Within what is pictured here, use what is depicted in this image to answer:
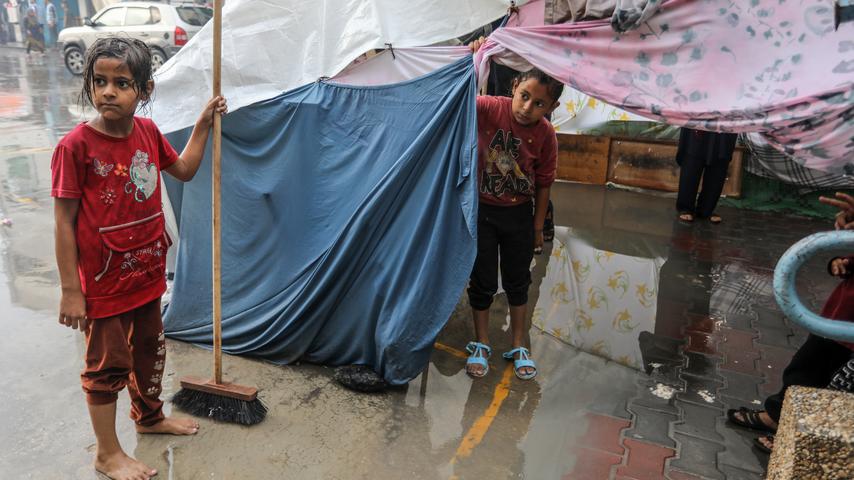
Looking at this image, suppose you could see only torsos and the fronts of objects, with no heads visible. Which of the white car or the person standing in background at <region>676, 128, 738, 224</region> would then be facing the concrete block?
the person standing in background

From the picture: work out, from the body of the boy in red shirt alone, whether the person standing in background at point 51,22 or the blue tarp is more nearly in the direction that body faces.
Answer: the blue tarp

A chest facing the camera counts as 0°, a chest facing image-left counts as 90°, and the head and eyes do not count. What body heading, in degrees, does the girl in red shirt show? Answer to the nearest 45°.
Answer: approximately 315°

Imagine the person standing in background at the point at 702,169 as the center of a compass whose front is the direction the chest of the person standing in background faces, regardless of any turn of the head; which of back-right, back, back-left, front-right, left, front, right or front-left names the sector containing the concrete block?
front

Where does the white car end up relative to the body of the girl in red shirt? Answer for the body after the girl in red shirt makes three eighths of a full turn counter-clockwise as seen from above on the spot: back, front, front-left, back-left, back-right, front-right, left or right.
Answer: front

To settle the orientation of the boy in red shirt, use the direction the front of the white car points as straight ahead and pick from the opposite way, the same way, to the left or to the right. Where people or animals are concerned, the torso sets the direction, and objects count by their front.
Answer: to the left

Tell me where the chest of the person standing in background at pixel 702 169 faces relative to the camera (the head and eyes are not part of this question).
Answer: toward the camera

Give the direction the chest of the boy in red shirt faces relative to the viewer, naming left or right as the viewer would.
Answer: facing the viewer

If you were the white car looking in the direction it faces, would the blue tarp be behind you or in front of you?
behind

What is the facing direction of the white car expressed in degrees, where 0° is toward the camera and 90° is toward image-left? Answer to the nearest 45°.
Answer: approximately 135°

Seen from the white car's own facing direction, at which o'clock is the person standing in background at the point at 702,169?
The person standing in background is roughly at 7 o'clock from the white car.

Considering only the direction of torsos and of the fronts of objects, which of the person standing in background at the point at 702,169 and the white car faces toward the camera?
the person standing in background

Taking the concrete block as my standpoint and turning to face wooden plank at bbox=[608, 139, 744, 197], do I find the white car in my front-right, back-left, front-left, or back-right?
front-left

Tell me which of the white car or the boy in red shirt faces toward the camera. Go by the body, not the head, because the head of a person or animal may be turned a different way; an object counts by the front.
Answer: the boy in red shirt

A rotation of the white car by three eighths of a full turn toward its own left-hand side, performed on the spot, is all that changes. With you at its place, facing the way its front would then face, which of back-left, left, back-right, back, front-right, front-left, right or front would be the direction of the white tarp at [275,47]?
front

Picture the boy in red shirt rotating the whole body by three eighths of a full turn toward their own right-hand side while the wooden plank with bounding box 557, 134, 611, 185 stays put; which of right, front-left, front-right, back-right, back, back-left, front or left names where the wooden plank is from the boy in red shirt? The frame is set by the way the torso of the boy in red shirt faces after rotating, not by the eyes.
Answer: front-right
